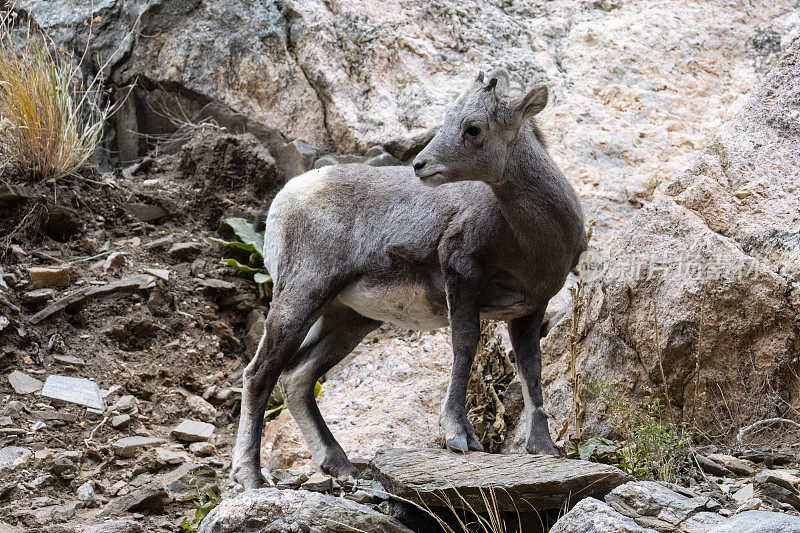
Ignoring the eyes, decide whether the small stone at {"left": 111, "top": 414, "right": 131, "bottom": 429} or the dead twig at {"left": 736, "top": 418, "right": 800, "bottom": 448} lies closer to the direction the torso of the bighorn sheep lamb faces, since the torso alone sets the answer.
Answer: the dead twig

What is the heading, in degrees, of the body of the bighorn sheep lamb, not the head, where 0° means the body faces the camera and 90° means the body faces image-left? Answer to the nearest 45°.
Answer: approximately 270°

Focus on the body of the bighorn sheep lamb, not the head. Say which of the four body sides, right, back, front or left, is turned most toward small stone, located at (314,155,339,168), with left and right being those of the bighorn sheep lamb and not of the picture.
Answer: left

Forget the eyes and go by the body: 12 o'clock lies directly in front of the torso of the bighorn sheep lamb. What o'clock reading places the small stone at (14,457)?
The small stone is roughly at 6 o'clock from the bighorn sheep lamb.

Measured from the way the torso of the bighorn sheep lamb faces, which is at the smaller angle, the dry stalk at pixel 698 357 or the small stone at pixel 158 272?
the dry stalk

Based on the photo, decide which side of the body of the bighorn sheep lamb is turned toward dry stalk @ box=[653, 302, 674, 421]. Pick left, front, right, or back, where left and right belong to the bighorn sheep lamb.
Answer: front

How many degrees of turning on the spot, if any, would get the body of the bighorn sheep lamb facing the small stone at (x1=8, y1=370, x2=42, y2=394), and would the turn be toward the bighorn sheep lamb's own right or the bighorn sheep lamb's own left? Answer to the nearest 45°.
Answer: approximately 180°

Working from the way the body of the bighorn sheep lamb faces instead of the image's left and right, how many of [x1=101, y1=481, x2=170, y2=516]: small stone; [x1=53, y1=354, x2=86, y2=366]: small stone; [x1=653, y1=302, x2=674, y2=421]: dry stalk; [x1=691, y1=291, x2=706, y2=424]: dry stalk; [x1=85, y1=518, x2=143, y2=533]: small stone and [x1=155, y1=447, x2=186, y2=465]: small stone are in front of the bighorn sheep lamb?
2

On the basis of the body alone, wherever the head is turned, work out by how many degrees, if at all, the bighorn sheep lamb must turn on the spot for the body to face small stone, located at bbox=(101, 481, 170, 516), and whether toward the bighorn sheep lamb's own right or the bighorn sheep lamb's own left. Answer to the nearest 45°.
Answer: approximately 180°

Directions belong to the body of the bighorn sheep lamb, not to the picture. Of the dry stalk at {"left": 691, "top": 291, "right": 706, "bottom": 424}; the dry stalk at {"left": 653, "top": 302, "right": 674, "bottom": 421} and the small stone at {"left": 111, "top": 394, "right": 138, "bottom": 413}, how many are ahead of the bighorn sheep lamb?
2

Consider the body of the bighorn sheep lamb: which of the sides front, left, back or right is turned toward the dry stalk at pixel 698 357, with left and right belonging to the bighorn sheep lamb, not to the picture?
front
